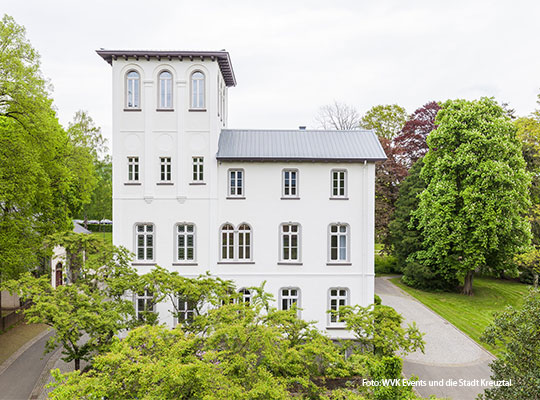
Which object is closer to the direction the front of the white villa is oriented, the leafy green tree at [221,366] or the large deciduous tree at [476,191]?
the leafy green tree

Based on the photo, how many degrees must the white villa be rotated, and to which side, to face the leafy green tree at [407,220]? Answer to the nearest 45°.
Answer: approximately 135° to its left

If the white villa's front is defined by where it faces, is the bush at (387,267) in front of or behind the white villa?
behind

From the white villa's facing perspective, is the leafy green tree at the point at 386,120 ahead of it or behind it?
behind

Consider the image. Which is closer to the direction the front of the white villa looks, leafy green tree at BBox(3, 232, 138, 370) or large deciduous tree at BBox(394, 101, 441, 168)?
the leafy green tree

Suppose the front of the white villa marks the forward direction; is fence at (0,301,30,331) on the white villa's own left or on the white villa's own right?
on the white villa's own right

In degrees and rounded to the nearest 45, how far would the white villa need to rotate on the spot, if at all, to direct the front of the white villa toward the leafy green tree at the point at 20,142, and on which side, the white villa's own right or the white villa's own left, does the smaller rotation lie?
approximately 90° to the white villa's own right

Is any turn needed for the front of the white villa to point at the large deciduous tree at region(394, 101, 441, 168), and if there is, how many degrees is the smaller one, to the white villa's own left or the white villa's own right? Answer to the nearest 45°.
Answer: approximately 135° to the white villa's own left

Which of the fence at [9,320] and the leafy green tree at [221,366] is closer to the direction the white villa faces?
the leafy green tree

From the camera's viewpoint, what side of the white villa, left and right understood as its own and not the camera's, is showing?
front

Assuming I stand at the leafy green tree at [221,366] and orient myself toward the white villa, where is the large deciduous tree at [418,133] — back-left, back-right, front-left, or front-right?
front-right

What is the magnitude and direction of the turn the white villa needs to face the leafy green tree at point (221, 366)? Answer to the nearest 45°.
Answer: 0° — it already faces it

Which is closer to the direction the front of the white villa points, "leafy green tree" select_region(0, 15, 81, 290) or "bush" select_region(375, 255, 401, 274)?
the leafy green tree
